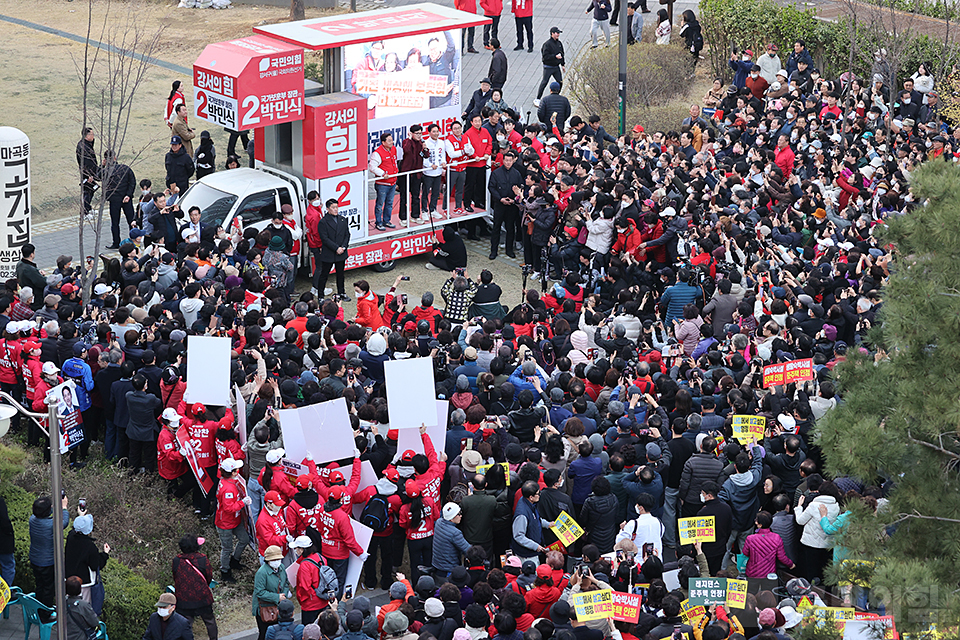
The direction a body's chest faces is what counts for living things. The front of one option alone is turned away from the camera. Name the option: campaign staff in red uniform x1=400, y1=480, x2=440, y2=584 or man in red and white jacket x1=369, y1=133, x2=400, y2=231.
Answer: campaign staff in red uniform x1=400, y1=480, x2=440, y2=584

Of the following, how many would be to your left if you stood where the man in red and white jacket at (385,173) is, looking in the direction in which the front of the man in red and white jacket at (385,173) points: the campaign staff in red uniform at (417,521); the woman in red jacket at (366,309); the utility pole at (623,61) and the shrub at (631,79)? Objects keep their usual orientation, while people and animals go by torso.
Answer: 2

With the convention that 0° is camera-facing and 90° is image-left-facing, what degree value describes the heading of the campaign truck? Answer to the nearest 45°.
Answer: approximately 45°

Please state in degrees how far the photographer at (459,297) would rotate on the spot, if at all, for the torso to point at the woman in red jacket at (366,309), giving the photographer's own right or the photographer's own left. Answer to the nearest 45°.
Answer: approximately 90° to the photographer's own left

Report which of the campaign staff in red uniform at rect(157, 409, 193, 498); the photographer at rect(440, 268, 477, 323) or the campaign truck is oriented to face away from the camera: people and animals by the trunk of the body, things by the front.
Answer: the photographer

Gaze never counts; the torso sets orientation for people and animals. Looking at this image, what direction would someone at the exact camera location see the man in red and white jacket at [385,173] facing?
facing the viewer and to the right of the viewer

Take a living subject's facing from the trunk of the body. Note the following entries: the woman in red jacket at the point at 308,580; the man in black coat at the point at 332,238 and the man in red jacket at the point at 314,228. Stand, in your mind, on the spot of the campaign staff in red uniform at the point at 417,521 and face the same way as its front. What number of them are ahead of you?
2

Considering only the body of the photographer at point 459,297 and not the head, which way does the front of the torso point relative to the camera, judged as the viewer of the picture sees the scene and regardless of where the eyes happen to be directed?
away from the camera

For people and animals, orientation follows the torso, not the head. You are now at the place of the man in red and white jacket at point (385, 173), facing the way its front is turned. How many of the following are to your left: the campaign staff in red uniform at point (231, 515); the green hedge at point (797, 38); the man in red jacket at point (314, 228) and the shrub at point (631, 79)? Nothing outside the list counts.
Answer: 2

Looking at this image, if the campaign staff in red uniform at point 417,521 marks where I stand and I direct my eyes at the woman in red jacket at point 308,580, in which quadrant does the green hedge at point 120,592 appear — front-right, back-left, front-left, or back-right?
front-right

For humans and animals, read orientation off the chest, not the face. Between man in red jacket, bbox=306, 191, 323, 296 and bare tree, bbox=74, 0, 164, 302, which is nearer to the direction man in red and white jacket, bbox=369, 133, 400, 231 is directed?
the man in red jacket

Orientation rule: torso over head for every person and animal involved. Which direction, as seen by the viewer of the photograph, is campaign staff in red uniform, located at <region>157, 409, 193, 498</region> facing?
facing to the right of the viewer

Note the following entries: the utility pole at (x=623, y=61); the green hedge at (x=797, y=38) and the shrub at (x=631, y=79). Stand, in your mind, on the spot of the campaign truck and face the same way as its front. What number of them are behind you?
3

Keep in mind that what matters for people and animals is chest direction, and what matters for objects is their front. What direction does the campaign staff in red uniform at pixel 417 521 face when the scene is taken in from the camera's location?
facing away from the viewer

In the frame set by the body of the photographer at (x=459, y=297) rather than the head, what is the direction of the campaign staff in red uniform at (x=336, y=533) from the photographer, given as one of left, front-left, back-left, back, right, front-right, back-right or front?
back

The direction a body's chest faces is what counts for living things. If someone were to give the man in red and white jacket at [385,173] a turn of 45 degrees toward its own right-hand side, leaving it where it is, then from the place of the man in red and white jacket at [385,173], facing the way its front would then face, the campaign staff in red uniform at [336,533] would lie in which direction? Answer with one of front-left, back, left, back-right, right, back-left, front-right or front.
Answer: front

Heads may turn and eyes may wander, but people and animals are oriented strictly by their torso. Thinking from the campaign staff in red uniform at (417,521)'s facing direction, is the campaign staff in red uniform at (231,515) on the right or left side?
on its left

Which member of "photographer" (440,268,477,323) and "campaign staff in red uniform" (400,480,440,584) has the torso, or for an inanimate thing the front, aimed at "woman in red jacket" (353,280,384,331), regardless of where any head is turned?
the campaign staff in red uniform
